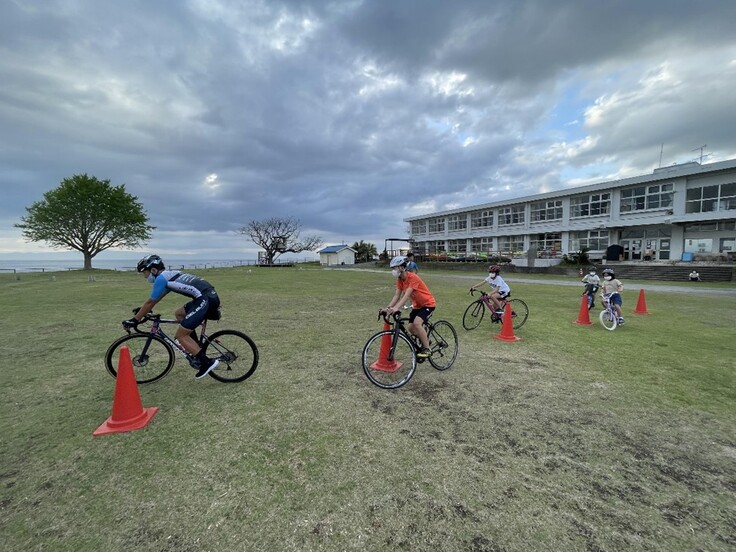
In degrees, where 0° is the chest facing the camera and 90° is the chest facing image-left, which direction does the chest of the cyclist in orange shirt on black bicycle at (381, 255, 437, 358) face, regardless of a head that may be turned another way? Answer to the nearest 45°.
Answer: approximately 45°

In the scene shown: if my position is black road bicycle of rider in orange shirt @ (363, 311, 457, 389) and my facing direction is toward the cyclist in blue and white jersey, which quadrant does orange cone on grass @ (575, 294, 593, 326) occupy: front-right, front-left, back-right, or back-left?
back-right

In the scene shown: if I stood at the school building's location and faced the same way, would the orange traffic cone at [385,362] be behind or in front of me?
in front

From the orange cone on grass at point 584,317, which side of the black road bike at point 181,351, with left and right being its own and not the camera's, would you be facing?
back

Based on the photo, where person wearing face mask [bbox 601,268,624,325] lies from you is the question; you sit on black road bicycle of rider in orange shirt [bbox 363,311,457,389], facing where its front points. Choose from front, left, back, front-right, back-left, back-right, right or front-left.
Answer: back

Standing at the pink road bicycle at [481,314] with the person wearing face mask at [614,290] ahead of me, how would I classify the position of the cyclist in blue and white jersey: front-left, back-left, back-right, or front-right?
back-right

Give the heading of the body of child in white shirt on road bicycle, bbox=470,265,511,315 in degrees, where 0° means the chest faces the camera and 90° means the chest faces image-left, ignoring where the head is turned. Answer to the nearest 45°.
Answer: approximately 45°

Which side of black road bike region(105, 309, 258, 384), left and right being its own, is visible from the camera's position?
left

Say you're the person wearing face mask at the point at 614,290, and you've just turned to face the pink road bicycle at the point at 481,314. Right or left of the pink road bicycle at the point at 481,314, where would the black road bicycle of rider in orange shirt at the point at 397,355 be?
left

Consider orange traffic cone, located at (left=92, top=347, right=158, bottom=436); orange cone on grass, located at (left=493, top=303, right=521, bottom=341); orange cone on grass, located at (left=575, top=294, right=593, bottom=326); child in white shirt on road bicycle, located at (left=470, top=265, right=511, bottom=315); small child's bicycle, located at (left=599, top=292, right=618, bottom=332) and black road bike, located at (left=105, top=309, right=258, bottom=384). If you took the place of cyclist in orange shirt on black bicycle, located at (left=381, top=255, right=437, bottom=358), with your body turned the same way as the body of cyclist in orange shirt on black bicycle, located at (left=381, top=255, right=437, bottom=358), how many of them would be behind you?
4

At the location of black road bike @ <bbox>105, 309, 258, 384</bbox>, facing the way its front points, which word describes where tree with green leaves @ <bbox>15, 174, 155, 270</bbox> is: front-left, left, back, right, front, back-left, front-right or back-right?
right

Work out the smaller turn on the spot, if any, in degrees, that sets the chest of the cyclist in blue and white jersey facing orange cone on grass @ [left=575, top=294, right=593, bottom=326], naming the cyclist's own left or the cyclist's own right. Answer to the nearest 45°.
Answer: approximately 180°

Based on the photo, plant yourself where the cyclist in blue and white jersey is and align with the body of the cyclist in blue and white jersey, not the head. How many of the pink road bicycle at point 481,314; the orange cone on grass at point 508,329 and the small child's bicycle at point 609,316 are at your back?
3

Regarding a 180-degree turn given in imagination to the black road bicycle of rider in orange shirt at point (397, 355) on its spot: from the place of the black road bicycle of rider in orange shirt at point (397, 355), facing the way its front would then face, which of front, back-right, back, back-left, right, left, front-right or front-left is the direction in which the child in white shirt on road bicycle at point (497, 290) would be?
front
